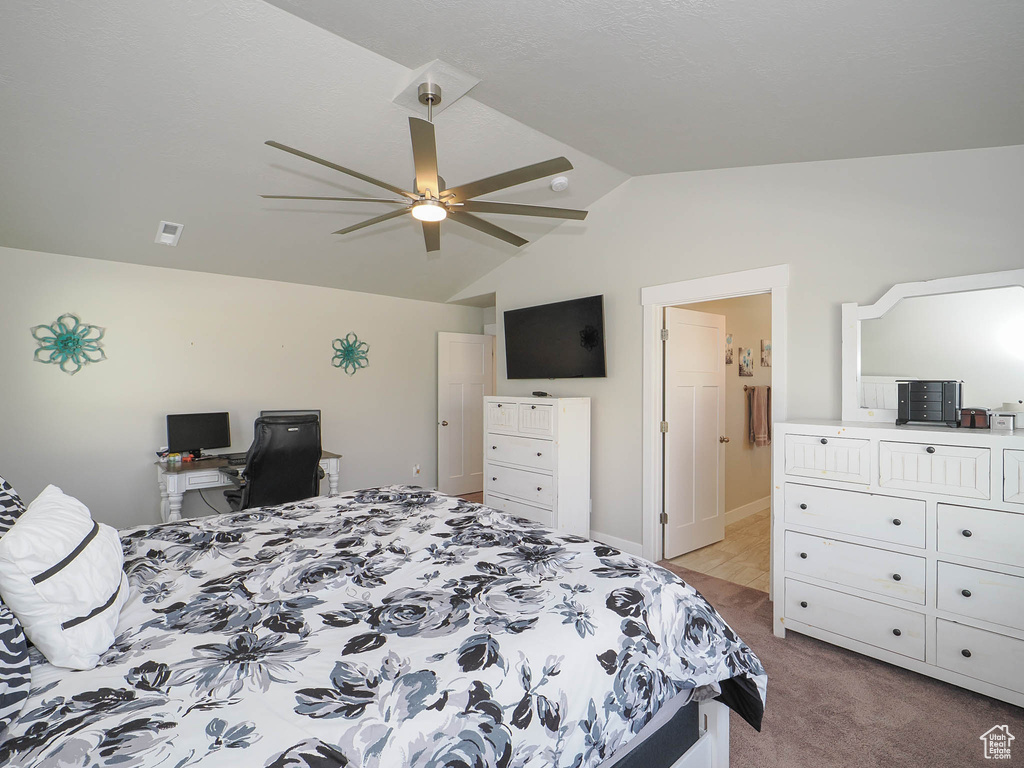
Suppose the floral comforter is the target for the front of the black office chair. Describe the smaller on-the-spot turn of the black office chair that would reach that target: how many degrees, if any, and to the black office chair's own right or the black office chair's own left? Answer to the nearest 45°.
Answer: approximately 135° to the black office chair's own left

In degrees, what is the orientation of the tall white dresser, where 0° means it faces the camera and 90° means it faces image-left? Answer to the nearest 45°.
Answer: approximately 45°

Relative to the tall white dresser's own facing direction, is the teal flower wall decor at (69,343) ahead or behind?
ahead

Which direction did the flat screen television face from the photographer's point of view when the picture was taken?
facing the viewer and to the left of the viewer

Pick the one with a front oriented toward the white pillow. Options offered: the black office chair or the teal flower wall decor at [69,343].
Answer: the teal flower wall decor

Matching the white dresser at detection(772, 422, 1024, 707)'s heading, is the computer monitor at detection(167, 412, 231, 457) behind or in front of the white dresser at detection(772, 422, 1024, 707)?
in front

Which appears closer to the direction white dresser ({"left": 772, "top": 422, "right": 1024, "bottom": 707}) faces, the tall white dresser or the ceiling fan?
the ceiling fan

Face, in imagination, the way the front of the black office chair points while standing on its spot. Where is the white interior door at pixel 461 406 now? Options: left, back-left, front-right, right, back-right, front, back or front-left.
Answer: right

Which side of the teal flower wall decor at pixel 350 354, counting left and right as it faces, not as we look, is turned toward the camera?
front

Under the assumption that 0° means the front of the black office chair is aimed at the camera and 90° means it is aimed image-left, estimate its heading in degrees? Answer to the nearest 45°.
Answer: approximately 135°

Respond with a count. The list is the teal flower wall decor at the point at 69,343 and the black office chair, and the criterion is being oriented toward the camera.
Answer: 1

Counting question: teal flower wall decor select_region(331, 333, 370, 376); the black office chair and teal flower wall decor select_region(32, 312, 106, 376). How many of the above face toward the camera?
2

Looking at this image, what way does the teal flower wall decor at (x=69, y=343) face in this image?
toward the camera

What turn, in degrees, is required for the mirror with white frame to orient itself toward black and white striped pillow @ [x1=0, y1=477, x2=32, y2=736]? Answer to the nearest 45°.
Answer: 0° — it already faces it

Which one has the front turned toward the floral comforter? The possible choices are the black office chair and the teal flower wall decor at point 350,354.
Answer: the teal flower wall decor

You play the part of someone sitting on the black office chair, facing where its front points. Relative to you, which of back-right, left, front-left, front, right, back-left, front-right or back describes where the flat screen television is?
back-right
